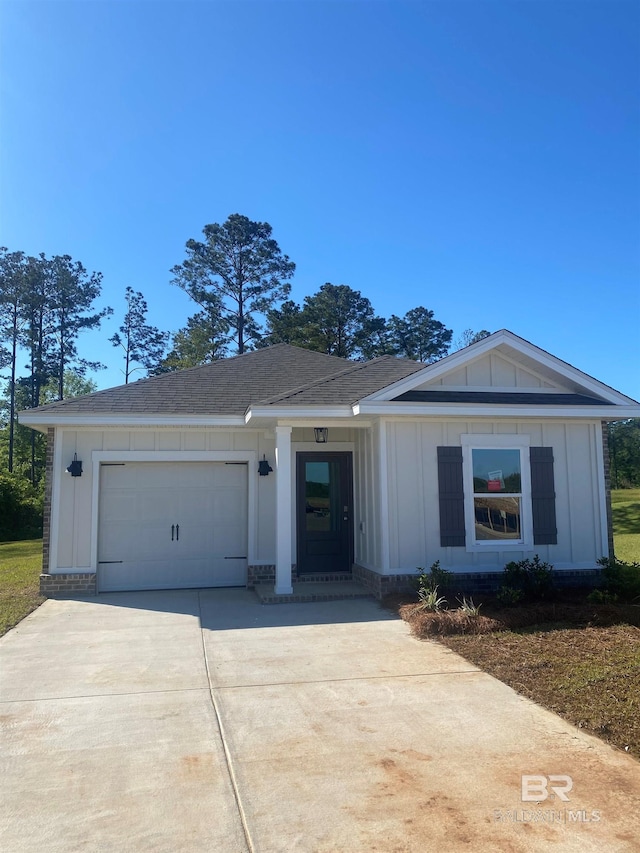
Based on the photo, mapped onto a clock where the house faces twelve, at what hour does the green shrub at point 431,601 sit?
The green shrub is roughly at 11 o'clock from the house.

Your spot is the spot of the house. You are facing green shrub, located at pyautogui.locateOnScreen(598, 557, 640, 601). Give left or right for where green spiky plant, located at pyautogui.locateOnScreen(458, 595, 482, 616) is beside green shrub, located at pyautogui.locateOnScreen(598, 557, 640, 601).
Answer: right

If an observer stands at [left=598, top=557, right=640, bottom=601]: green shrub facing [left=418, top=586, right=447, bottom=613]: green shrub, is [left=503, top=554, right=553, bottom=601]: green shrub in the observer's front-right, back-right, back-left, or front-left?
front-right

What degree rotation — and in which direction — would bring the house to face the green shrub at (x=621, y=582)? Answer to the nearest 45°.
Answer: approximately 90° to its left

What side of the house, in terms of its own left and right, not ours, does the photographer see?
front

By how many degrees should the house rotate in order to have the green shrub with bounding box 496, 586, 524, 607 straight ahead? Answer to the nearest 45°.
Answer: approximately 45° to its left

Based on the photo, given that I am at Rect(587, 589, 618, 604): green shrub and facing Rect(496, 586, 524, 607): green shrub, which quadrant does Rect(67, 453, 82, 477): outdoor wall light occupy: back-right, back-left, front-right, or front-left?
front-right
